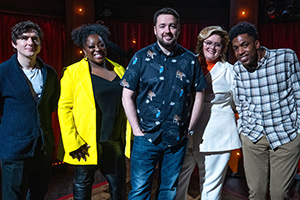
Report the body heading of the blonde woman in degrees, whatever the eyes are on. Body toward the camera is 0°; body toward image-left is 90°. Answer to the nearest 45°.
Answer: approximately 45°

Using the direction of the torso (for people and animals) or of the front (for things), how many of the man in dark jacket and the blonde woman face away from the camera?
0

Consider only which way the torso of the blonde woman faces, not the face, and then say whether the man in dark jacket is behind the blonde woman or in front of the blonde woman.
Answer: in front

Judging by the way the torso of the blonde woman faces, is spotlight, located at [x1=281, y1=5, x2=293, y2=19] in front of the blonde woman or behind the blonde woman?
behind

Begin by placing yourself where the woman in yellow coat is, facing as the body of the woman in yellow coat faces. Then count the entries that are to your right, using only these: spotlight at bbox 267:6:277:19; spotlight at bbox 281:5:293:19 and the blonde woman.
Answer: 0

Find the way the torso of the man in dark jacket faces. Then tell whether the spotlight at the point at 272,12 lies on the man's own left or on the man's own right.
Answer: on the man's own left

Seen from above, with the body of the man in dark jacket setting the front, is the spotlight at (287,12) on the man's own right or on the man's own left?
on the man's own left

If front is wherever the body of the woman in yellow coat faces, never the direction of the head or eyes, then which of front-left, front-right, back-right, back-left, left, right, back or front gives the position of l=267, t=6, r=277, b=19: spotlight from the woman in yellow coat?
left

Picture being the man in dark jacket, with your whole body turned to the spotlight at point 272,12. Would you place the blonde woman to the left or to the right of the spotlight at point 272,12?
right

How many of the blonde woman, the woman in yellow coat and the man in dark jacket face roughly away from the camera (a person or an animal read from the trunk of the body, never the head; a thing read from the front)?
0

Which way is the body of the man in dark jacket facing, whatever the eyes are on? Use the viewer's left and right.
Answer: facing the viewer and to the right of the viewer

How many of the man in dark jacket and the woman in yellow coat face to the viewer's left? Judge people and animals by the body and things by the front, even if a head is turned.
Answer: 0

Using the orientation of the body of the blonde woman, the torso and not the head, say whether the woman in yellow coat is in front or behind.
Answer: in front

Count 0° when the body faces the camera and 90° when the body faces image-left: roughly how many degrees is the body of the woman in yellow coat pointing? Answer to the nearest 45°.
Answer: approximately 315°

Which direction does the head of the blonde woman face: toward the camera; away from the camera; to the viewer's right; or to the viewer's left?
toward the camera
